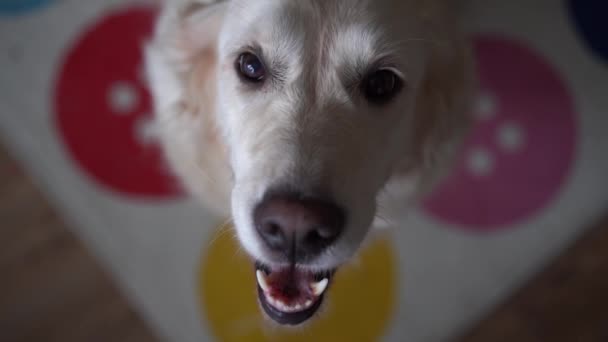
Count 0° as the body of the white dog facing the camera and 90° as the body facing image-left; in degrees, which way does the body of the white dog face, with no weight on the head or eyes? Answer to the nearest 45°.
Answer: approximately 0°
